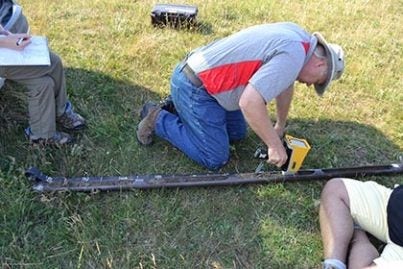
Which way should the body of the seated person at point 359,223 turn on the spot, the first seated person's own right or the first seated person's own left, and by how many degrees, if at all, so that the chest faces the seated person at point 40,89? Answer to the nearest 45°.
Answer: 0° — they already face them

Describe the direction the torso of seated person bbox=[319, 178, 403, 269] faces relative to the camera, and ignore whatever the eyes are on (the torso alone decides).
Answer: to the viewer's left

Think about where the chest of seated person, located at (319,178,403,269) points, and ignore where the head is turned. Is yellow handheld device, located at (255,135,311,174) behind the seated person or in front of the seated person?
in front

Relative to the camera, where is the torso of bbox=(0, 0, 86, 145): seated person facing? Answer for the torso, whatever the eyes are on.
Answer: to the viewer's right

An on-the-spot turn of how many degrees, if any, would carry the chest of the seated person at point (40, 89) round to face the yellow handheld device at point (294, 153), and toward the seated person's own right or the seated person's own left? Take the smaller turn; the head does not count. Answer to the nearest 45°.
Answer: approximately 45° to the seated person's own right

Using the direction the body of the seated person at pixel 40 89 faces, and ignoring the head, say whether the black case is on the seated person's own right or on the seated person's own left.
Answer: on the seated person's own left

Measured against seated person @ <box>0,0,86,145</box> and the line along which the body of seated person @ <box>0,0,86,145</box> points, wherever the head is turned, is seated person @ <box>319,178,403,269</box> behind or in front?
in front

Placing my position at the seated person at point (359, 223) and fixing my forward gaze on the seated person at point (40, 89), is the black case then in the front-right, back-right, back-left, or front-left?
front-right

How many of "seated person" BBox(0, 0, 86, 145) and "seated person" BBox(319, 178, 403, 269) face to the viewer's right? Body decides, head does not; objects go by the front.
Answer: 1
